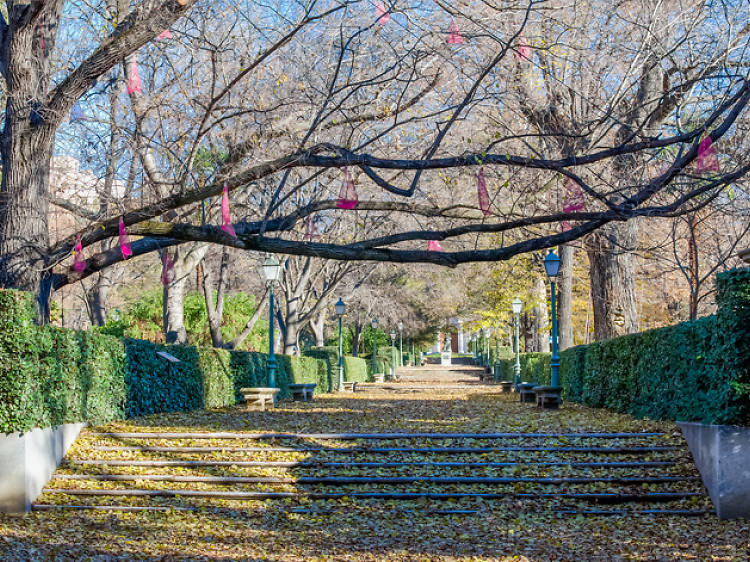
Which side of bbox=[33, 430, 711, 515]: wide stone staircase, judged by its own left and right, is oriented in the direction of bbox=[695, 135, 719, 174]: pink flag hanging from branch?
left

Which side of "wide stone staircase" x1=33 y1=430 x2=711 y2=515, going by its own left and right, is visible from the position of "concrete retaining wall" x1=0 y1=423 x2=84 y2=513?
right

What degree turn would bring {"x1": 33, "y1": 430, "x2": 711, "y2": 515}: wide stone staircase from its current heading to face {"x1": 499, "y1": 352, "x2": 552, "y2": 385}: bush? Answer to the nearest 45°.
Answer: approximately 180°

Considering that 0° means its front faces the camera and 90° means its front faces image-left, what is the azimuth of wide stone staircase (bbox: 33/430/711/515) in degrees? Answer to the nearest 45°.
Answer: approximately 0°

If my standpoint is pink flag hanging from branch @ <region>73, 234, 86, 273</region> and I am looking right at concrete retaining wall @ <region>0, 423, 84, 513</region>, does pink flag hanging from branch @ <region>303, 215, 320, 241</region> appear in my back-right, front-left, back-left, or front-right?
back-left

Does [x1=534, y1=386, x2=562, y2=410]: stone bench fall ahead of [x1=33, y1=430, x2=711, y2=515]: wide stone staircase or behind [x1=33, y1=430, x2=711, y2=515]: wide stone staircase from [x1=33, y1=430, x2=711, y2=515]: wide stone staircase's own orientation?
behind

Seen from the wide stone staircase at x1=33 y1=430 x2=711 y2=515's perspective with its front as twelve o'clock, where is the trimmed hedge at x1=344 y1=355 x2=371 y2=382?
The trimmed hedge is roughly at 6 o'clock from the wide stone staircase.

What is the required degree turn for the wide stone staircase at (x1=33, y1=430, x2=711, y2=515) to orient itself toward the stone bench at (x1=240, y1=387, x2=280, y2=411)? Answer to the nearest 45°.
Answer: approximately 180°

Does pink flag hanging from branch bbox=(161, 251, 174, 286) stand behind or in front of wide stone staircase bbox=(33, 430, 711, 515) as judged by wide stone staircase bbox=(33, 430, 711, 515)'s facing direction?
behind

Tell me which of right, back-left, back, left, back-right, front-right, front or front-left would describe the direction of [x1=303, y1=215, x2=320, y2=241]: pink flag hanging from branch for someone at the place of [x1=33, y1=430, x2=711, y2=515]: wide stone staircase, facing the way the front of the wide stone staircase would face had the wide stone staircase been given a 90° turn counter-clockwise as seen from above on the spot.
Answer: left

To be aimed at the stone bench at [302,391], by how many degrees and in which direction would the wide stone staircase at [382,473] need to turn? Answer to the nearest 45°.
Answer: approximately 180°

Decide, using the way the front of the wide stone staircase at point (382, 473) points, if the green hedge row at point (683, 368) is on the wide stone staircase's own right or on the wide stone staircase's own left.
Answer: on the wide stone staircase's own left
